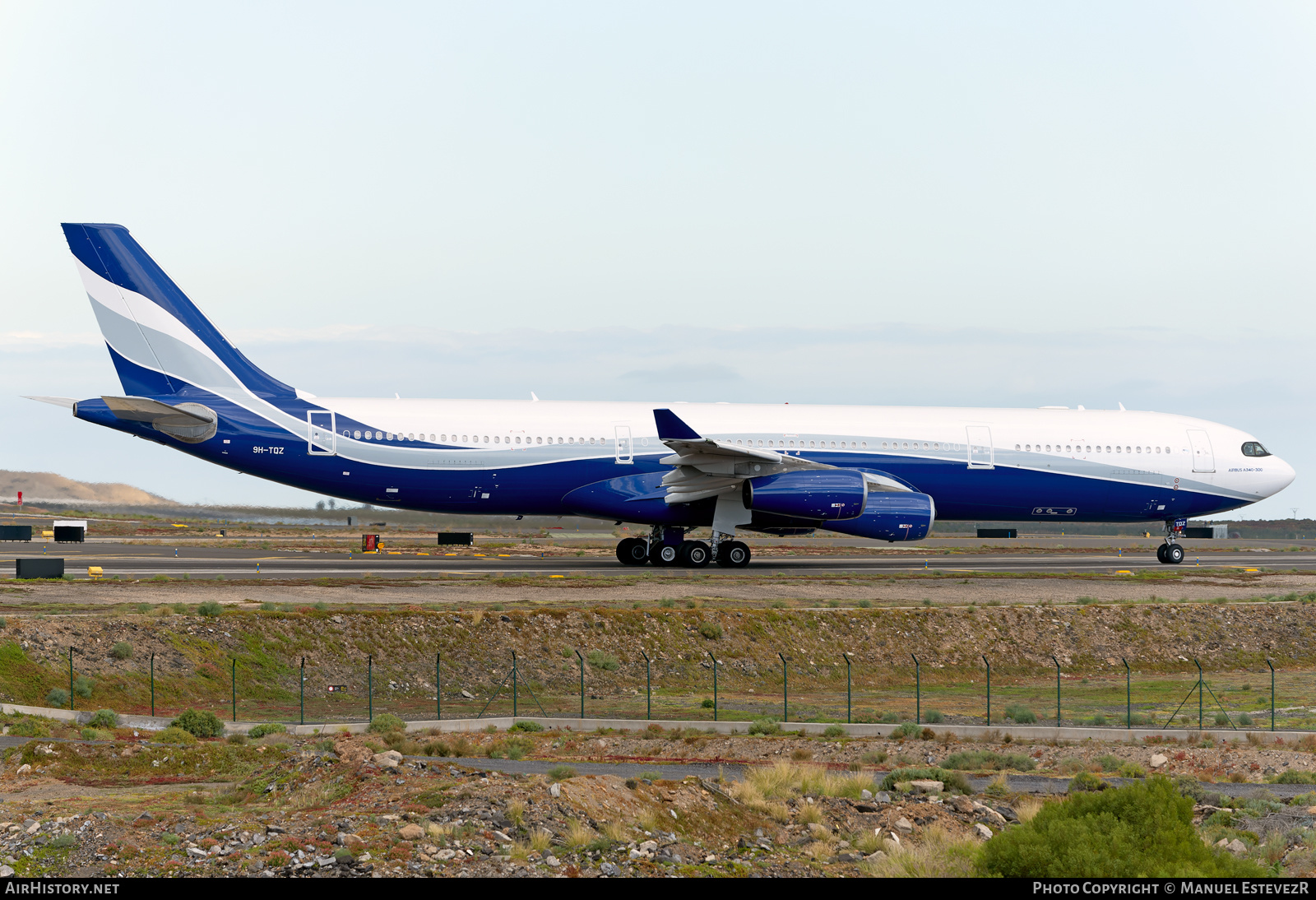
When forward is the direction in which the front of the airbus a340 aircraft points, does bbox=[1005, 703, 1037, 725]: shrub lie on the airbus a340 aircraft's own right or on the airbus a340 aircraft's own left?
on the airbus a340 aircraft's own right

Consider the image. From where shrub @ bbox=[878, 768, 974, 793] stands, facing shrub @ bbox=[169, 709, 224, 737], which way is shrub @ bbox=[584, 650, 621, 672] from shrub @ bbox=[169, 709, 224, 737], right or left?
right

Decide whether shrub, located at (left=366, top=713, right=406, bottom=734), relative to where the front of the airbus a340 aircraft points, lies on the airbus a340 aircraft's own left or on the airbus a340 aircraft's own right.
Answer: on the airbus a340 aircraft's own right

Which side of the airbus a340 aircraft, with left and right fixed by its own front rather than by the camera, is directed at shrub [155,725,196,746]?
right

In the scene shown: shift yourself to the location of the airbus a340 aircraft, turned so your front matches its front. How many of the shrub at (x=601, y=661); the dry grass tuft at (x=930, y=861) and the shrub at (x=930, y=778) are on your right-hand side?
3

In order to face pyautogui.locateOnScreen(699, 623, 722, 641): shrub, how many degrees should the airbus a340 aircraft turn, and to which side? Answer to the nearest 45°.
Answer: approximately 90° to its right

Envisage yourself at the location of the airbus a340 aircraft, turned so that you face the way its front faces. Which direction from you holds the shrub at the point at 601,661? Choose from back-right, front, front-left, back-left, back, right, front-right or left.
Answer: right

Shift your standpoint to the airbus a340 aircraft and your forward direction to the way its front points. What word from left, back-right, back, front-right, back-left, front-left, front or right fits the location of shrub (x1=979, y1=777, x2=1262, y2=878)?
right

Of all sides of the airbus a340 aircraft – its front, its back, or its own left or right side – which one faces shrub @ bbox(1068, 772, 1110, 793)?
right

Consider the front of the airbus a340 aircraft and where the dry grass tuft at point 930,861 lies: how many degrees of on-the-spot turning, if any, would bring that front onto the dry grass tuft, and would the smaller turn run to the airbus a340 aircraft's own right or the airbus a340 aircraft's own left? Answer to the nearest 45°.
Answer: approximately 90° to the airbus a340 aircraft's own right

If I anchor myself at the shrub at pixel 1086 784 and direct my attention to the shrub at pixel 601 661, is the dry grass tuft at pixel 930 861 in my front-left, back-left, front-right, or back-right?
back-left

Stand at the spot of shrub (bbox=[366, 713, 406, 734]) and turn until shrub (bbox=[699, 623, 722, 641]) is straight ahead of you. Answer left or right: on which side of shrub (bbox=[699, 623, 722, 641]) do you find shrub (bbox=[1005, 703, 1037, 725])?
right

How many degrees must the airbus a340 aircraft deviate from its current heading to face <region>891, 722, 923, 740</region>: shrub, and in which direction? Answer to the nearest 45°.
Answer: approximately 90° to its right

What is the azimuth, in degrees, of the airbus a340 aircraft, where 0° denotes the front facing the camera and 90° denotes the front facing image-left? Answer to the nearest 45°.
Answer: approximately 270°
